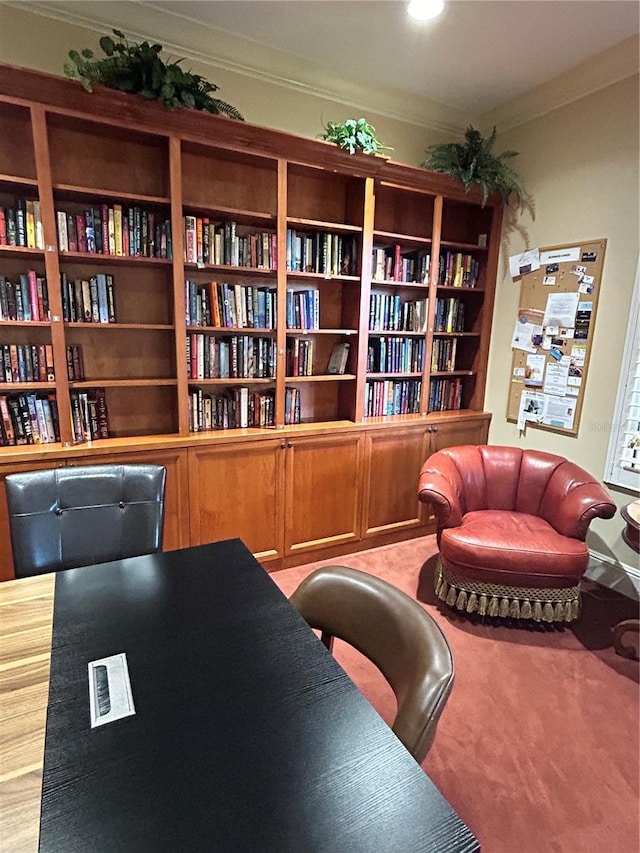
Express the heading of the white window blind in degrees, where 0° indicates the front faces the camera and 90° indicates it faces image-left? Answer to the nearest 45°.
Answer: approximately 45°

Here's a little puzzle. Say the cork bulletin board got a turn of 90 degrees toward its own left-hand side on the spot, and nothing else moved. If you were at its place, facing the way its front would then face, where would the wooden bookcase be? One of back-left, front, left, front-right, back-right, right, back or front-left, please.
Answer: right

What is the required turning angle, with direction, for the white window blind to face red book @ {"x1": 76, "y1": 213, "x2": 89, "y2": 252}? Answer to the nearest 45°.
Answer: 0° — it already faces it

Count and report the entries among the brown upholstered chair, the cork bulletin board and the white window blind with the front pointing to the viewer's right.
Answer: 0

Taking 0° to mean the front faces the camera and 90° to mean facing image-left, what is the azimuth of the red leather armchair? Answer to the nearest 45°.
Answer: approximately 0°

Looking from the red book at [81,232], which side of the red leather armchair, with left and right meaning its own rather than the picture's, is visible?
right

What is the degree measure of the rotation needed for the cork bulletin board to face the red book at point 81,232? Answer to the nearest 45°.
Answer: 0° — it already faces it

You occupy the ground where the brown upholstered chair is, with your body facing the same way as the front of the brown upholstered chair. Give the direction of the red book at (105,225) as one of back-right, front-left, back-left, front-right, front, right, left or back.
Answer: right

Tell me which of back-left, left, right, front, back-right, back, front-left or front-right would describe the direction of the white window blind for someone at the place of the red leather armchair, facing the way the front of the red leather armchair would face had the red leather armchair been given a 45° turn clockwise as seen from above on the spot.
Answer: back

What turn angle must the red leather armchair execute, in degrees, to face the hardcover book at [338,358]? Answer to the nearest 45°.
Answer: approximately 90° to its right

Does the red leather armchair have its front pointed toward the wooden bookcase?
no

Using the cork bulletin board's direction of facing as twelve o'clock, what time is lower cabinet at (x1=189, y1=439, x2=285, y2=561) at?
The lower cabinet is roughly at 12 o'clock from the cork bulletin board.

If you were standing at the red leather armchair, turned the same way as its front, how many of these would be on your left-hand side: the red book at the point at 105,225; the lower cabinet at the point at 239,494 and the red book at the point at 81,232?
0

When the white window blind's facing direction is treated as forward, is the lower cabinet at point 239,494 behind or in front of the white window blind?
in front

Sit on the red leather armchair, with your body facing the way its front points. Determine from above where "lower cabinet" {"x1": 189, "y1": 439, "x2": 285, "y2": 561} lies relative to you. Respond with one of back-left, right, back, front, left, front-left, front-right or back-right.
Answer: right

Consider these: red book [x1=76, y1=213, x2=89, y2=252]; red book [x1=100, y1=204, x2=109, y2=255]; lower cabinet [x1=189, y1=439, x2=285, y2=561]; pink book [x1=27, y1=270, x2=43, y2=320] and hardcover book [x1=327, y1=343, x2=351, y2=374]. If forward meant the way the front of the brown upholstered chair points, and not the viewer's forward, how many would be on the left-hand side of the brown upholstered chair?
0

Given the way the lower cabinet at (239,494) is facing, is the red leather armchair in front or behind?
in front

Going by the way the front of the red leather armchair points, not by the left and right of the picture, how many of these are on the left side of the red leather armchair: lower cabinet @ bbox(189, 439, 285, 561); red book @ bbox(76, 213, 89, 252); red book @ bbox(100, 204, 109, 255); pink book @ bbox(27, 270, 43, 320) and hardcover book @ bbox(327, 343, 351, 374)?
0

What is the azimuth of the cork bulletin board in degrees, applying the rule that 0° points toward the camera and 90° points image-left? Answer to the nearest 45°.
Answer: approximately 45°

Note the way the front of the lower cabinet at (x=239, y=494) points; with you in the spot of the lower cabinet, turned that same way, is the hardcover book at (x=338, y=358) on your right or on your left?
on your left

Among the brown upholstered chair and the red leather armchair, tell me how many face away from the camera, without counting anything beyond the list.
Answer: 0
